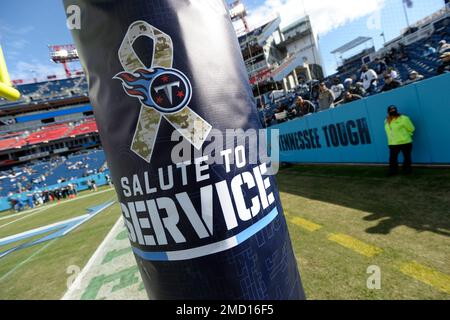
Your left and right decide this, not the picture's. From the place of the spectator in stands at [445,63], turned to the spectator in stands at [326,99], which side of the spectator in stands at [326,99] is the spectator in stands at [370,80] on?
right

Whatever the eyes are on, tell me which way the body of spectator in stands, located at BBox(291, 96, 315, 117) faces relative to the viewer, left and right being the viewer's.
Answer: facing the viewer and to the left of the viewer

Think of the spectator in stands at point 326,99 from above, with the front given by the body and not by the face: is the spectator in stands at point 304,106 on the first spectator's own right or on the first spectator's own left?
on the first spectator's own right

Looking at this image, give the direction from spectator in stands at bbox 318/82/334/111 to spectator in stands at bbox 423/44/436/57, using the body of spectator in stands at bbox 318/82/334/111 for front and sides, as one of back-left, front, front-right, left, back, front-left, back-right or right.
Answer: back

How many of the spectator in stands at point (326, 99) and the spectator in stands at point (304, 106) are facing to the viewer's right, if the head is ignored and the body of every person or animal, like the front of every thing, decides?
0

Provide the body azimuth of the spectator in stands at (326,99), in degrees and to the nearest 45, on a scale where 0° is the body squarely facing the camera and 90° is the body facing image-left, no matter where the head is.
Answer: approximately 45°

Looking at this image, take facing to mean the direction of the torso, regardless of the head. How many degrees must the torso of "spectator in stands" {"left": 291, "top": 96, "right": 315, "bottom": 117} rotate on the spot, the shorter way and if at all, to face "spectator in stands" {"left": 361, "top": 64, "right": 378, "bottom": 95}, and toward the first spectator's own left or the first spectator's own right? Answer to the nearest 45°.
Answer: approximately 135° to the first spectator's own left

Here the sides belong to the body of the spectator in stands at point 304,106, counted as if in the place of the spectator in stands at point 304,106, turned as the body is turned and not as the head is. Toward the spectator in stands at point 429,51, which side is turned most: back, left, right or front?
back
